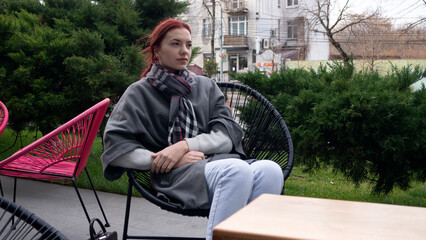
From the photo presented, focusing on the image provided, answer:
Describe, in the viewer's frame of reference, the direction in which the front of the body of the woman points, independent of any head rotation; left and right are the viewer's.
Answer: facing the viewer and to the right of the viewer

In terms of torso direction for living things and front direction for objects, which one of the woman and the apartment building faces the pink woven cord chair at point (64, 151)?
the apartment building

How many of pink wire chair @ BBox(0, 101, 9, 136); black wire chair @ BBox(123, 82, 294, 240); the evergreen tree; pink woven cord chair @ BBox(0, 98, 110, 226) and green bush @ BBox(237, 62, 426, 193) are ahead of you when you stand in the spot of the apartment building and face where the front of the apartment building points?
5

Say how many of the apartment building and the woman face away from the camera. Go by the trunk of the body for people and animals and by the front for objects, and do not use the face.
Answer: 0

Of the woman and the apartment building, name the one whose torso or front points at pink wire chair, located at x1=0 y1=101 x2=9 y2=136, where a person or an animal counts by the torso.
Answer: the apartment building

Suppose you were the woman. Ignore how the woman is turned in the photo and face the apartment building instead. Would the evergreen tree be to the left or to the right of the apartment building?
left

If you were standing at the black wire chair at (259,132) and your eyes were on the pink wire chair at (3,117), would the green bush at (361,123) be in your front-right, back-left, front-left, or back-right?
back-right

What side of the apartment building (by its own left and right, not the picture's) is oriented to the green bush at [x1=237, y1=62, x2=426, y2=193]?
front

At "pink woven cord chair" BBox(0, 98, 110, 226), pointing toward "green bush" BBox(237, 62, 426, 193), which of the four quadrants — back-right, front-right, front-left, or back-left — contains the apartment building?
front-left

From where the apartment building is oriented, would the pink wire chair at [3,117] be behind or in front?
in front

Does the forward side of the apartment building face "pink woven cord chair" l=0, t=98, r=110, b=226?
yes

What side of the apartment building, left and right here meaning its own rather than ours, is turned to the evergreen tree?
front

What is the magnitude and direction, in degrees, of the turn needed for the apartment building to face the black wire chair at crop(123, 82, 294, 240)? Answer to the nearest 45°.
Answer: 0° — it already faces it

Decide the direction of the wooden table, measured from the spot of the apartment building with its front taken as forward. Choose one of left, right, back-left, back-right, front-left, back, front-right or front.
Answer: front

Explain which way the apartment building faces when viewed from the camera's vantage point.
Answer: facing the viewer
